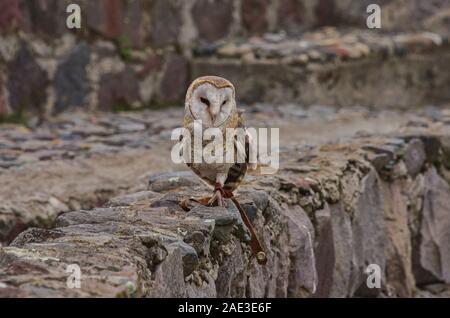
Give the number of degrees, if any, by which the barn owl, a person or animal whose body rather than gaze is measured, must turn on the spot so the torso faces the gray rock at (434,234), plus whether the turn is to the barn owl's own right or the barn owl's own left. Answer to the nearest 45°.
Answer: approximately 135° to the barn owl's own left

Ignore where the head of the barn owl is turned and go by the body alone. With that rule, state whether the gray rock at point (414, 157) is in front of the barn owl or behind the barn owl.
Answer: behind

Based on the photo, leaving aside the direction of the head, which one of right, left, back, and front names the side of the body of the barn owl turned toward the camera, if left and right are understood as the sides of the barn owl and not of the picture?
front
